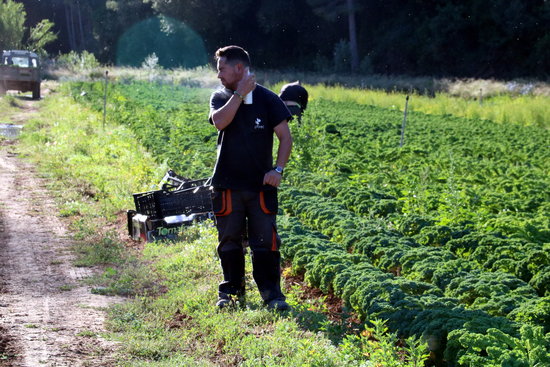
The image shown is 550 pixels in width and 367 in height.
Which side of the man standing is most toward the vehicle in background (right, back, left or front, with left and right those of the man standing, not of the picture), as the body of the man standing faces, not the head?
back

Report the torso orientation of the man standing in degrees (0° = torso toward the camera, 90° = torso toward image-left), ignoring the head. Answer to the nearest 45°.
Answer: approximately 0°

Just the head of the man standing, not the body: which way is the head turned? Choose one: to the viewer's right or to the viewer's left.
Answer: to the viewer's left
